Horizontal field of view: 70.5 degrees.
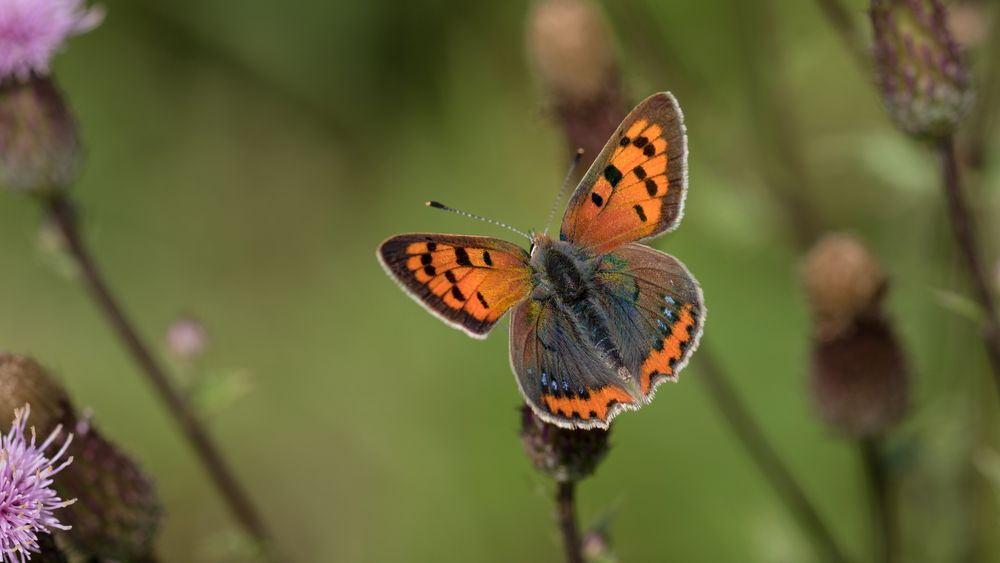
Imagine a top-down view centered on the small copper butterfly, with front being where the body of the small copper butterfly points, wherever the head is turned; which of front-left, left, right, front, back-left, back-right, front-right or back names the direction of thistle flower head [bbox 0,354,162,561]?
front-left

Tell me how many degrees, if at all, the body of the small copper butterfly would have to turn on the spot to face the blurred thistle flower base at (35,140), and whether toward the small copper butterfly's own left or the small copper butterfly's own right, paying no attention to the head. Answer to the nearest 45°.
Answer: approximately 45° to the small copper butterfly's own left

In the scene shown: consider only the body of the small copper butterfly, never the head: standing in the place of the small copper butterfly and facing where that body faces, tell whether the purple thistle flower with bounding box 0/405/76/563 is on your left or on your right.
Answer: on your left

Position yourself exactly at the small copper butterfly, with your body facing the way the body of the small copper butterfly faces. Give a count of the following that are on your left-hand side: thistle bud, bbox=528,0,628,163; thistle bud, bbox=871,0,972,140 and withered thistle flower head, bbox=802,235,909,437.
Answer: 0

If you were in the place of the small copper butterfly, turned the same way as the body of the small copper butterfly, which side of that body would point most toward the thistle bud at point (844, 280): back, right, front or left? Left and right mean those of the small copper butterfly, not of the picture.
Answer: right

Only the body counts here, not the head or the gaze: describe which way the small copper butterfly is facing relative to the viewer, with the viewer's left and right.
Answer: facing away from the viewer and to the left of the viewer

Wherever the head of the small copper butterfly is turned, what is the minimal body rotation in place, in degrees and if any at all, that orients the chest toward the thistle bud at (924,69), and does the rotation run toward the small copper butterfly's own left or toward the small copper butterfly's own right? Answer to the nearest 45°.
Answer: approximately 135° to the small copper butterfly's own right

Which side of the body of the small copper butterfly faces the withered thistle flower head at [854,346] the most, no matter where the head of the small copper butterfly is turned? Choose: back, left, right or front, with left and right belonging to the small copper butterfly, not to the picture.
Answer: right
